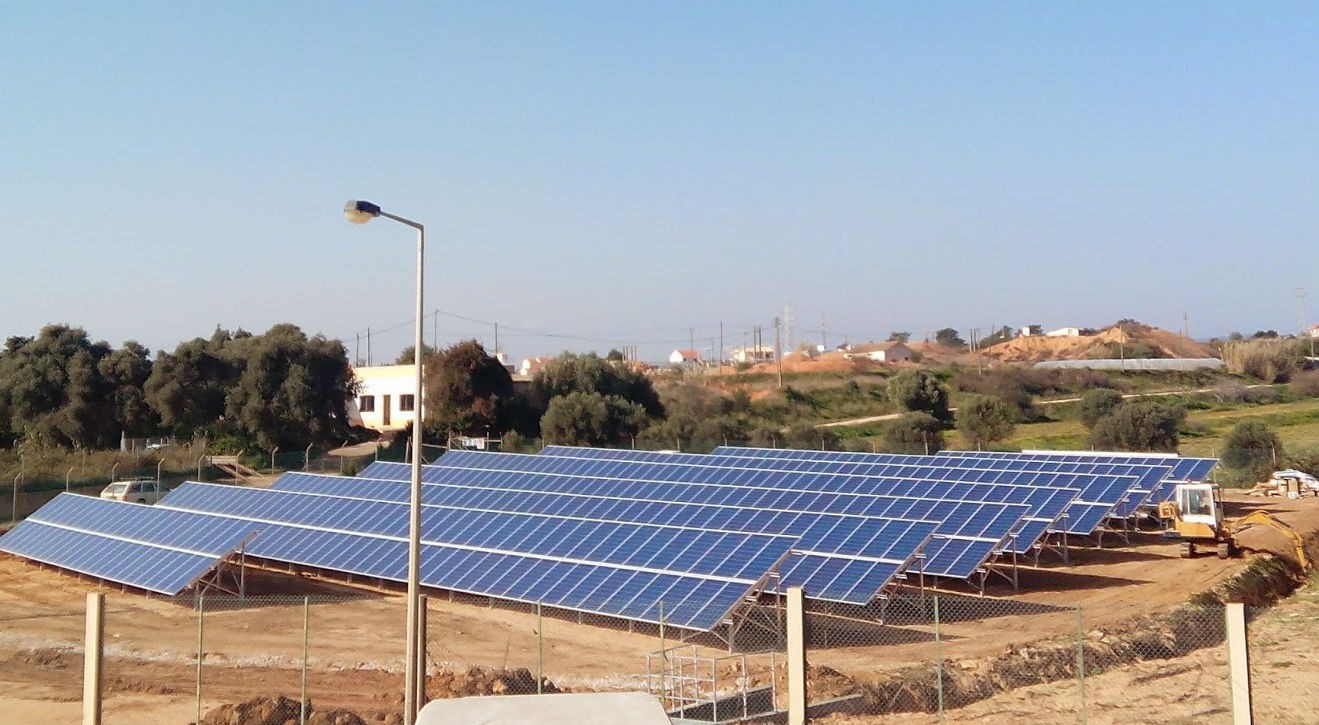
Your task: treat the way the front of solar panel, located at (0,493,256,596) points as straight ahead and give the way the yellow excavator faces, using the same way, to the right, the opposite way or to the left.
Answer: to the left

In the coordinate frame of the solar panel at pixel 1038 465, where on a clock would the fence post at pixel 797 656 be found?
The fence post is roughly at 11 o'clock from the solar panel.

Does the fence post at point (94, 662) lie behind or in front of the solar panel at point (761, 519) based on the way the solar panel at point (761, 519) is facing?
in front

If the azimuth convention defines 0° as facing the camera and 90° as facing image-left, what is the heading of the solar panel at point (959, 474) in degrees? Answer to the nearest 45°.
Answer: approximately 45°

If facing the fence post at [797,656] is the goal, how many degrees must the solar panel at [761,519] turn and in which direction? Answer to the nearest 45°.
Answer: approximately 45° to its left

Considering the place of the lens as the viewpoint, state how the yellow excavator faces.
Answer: facing to the right of the viewer

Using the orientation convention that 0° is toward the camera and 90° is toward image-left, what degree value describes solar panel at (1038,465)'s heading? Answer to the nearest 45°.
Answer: approximately 45°

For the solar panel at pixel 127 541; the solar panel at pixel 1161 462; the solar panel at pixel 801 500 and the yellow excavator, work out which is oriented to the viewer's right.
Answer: the yellow excavator

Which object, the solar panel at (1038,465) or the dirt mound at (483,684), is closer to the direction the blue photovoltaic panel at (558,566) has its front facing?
the dirt mound

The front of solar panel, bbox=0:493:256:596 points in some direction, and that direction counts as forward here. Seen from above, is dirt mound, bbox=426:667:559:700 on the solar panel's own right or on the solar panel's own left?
on the solar panel's own left
